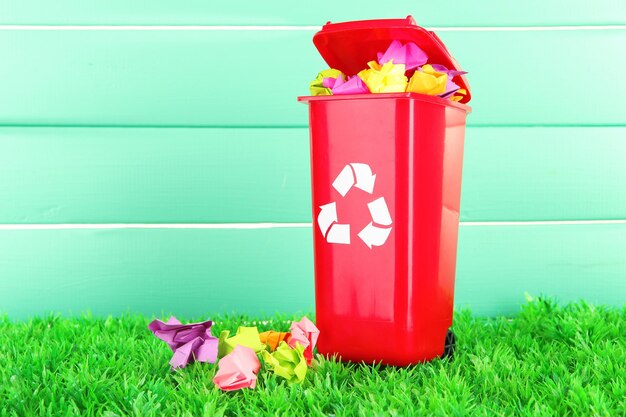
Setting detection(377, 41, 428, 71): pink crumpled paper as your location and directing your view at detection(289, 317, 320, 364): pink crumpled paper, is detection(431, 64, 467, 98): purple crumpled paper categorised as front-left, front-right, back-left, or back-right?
back-left

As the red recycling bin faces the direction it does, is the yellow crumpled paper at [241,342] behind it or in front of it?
in front

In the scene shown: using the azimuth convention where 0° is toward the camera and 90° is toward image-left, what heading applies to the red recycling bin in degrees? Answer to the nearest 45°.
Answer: approximately 45°
